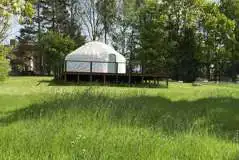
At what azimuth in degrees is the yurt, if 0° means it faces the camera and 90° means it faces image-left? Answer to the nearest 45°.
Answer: approximately 315°

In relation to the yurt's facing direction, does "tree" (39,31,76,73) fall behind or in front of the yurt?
behind
